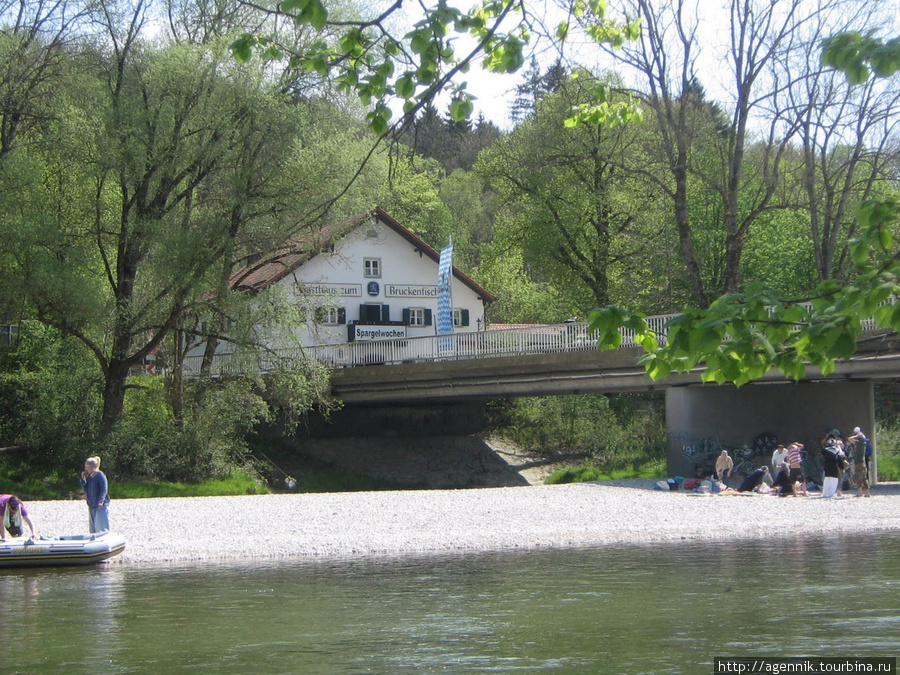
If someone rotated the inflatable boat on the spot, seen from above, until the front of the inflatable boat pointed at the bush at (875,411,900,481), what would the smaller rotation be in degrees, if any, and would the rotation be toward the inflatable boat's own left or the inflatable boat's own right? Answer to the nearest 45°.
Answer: approximately 45° to the inflatable boat's own left

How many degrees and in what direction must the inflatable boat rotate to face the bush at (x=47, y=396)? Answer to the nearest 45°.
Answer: approximately 90° to its left

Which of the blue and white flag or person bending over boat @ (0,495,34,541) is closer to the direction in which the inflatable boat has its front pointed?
the blue and white flag

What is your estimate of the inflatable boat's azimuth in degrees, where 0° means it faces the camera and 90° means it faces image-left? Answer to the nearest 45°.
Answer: approximately 270°
